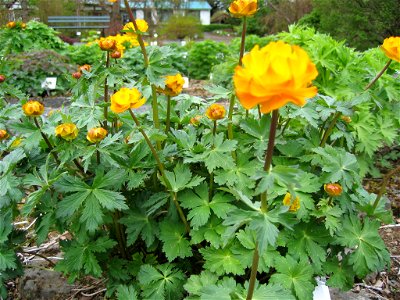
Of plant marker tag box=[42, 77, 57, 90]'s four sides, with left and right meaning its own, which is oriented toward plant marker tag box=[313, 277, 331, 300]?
front

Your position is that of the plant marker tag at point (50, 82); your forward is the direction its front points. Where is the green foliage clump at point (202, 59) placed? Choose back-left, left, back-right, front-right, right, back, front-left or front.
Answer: back-left

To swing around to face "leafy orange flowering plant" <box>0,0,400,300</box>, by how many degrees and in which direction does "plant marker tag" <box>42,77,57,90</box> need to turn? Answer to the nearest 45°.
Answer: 0° — it already faces it

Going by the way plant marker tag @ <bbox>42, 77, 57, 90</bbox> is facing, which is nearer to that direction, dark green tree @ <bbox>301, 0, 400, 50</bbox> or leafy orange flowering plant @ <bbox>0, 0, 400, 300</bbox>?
the leafy orange flowering plant

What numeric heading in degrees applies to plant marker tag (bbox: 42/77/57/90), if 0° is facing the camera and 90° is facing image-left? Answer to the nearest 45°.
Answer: approximately 0°

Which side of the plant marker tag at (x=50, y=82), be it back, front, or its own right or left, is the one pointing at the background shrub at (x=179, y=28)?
back

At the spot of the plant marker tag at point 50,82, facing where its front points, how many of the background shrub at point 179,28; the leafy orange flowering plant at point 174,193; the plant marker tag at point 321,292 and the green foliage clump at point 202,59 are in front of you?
2

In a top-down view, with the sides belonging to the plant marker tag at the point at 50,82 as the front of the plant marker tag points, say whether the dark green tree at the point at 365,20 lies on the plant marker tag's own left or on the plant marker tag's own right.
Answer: on the plant marker tag's own left

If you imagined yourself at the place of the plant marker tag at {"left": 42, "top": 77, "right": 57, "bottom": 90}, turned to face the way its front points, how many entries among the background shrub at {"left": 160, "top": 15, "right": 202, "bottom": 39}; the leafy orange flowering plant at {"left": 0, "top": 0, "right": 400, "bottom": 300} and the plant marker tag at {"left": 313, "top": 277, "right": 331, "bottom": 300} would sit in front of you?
2
